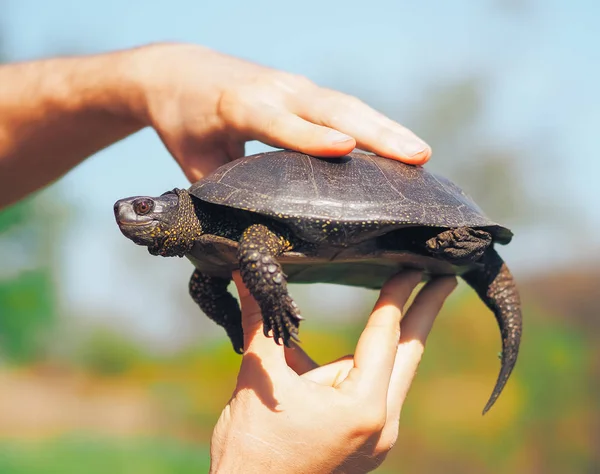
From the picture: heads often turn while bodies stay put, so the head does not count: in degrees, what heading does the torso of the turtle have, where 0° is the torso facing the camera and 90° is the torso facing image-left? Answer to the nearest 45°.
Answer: approximately 90°
